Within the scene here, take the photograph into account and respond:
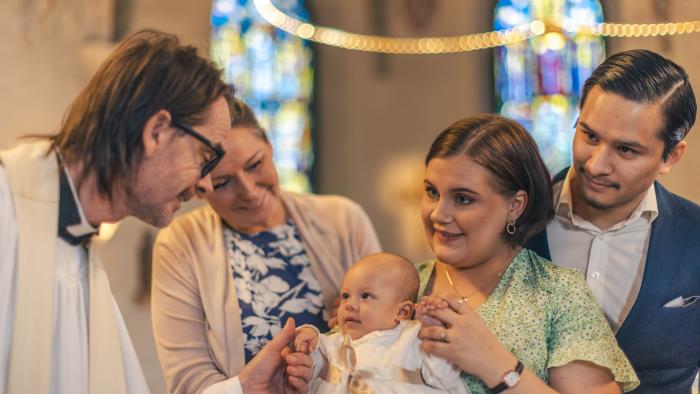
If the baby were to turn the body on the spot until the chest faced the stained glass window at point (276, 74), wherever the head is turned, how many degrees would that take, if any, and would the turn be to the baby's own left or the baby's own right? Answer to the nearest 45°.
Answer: approximately 135° to the baby's own right

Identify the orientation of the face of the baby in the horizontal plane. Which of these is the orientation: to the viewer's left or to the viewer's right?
to the viewer's left

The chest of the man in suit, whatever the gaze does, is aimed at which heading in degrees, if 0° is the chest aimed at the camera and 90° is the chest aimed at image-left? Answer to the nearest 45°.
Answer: approximately 45°

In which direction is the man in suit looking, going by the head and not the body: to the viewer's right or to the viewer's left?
to the viewer's left

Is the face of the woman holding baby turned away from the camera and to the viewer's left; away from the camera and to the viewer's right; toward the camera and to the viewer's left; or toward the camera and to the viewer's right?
toward the camera and to the viewer's left

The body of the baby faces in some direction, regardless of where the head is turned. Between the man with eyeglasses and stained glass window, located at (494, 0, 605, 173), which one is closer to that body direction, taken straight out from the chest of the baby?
the man with eyeglasses

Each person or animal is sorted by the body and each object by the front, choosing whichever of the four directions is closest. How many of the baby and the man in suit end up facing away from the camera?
0

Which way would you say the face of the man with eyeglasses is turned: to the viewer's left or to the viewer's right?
to the viewer's right

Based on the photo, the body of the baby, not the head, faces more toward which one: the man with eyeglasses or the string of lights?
the man with eyeglasses

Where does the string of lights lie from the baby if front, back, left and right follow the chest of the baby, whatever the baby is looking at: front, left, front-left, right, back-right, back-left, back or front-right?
back-right

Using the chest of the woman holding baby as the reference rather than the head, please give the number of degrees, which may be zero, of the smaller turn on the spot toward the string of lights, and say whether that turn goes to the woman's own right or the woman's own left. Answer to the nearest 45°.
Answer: approximately 135° to the woman's own right
